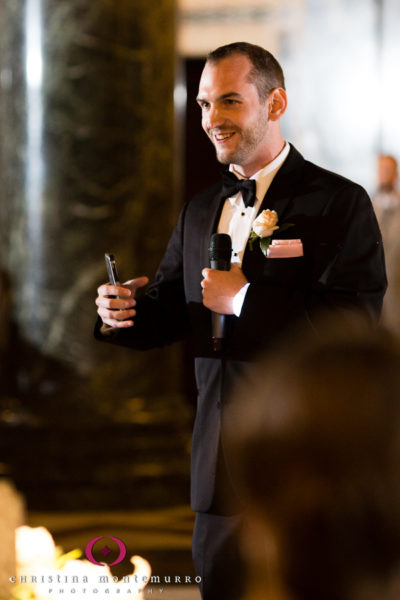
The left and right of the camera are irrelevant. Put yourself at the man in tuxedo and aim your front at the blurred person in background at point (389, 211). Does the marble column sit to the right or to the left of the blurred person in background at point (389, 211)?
left

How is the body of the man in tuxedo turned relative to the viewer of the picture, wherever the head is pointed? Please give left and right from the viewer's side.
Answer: facing the viewer and to the left of the viewer

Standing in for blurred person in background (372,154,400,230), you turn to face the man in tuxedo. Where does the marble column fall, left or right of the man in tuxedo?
right

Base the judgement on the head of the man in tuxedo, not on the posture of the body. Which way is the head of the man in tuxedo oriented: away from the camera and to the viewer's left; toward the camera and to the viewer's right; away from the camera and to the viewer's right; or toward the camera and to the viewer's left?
toward the camera and to the viewer's left

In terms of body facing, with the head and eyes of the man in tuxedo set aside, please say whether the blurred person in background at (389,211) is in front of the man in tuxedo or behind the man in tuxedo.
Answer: behind

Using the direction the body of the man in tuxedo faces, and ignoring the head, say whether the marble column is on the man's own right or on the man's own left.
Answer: on the man's own right

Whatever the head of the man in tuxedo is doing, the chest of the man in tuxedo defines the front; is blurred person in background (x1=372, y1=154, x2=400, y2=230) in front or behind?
behind
